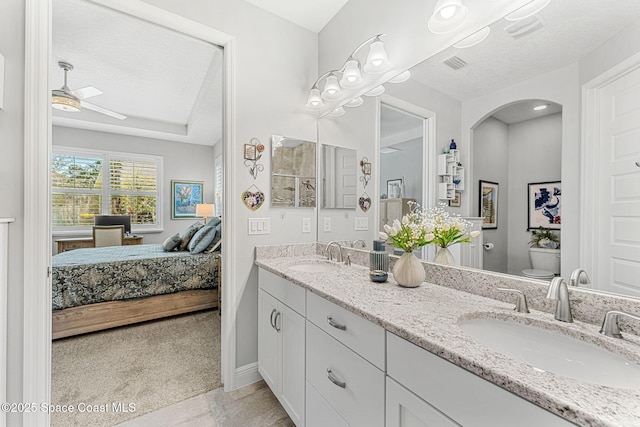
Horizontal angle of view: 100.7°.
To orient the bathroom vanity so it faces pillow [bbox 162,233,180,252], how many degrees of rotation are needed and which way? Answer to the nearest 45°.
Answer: approximately 90° to its right

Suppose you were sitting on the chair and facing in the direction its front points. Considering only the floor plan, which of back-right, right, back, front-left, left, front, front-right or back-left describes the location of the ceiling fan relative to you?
back

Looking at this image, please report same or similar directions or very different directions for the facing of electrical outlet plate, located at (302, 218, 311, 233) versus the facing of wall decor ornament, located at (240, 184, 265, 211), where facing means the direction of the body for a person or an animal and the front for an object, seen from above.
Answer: same or similar directions

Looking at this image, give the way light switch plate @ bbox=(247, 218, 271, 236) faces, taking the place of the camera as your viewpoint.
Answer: facing the viewer

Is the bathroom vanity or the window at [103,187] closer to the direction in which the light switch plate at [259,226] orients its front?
the bathroom vanity

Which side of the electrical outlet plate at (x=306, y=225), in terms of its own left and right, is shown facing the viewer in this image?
front

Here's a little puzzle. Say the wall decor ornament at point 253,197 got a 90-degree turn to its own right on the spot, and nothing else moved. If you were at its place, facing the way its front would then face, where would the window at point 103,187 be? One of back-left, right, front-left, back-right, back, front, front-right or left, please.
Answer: front-right

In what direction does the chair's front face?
away from the camera

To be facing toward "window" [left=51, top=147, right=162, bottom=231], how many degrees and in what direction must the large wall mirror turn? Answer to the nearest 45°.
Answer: approximately 45° to its right

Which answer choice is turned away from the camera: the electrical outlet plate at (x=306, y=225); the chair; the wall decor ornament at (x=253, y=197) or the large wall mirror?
the chair

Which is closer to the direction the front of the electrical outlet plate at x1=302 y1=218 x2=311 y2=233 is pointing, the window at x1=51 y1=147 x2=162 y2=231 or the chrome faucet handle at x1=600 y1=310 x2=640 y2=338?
the chrome faucet handle

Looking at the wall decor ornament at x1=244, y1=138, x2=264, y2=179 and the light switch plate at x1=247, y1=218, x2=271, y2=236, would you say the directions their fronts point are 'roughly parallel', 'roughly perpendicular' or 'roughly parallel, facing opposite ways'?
roughly parallel

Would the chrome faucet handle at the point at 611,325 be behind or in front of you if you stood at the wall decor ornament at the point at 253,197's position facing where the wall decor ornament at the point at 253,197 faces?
in front

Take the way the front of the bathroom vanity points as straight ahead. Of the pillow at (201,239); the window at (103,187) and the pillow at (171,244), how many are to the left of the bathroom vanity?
0

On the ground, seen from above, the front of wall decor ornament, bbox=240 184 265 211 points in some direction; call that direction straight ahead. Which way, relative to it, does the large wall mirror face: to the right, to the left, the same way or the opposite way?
to the right

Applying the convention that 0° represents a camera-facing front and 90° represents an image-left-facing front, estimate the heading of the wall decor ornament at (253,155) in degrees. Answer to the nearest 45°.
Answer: approximately 0°

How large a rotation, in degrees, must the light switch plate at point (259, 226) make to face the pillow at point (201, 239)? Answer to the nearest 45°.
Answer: approximately 135° to its right

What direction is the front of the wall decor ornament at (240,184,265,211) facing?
toward the camera

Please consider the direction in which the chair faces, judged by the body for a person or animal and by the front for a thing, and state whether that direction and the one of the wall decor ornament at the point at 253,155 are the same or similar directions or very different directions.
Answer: very different directions
